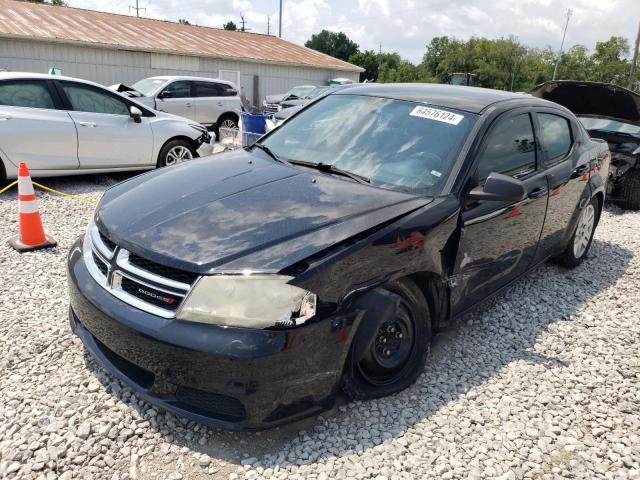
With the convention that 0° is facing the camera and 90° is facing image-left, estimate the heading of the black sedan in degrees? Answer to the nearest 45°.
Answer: approximately 45°

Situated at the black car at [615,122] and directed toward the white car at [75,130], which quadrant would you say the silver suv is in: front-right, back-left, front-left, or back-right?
front-right

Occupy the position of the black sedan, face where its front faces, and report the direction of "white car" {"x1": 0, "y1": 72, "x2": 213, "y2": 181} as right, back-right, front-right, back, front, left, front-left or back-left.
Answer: right

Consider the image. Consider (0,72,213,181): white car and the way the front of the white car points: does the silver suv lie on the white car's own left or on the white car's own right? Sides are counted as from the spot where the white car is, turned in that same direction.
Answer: on the white car's own left

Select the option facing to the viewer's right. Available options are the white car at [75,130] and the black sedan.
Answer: the white car

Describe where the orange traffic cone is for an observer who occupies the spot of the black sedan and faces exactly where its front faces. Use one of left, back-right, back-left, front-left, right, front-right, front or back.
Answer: right

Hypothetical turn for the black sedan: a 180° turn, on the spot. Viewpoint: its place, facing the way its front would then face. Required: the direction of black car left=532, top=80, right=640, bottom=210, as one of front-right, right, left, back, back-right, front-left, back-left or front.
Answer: front

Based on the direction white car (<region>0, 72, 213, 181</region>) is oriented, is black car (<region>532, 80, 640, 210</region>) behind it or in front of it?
in front

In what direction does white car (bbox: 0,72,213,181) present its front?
to the viewer's right

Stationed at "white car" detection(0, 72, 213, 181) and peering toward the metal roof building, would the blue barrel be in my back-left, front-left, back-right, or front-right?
front-right
